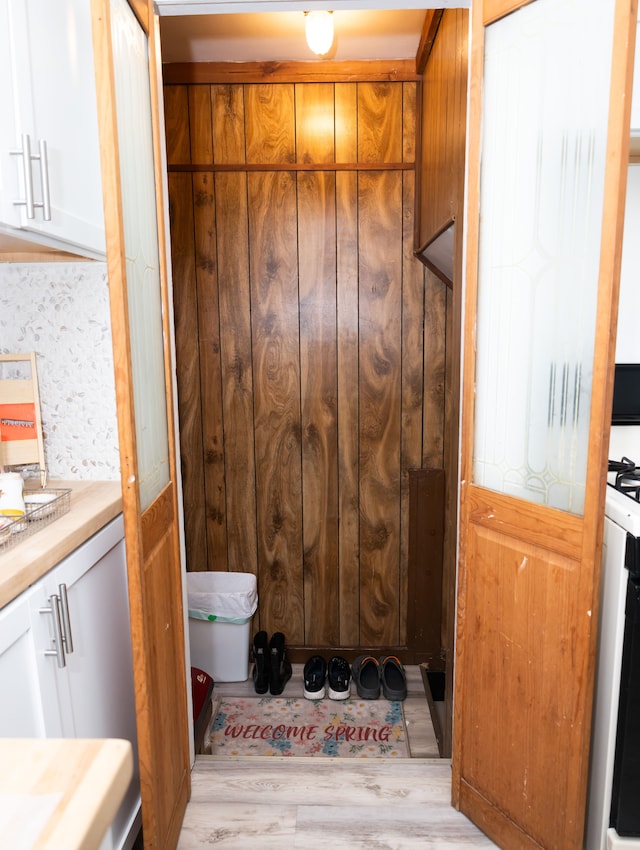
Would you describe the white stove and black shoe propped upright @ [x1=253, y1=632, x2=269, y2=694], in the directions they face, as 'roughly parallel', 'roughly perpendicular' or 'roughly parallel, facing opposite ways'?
roughly perpendicular

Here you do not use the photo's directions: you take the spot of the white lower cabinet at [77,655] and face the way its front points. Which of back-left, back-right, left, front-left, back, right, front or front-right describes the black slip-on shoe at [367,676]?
left

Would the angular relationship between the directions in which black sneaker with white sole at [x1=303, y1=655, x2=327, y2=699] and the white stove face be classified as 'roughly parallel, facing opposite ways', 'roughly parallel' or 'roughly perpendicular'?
roughly perpendicular

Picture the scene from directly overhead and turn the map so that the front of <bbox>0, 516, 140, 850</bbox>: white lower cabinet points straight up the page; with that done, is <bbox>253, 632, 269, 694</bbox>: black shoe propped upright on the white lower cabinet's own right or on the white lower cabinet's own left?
on the white lower cabinet's own left

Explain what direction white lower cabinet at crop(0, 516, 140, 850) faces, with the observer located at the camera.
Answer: facing the viewer and to the right of the viewer

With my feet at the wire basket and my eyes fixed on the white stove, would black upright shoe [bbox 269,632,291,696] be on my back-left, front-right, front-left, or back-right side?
front-left

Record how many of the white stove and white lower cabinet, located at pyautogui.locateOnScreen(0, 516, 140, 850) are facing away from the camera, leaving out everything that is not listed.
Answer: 0

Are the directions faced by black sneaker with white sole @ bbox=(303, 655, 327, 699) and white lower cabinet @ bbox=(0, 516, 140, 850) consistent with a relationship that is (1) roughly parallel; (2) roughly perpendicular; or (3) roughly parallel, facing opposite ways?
roughly perpendicular

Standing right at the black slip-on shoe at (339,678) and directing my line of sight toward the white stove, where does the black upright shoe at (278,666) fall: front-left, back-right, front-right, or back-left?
back-right
